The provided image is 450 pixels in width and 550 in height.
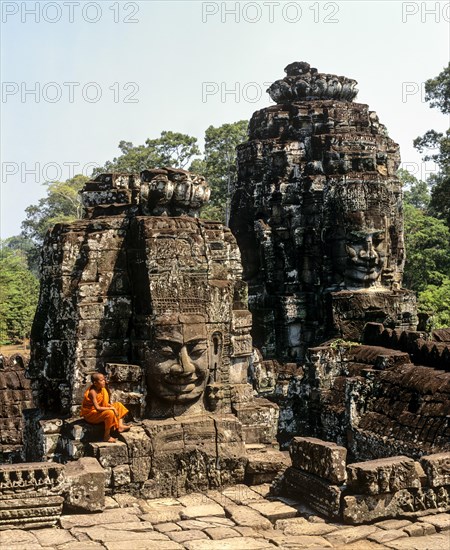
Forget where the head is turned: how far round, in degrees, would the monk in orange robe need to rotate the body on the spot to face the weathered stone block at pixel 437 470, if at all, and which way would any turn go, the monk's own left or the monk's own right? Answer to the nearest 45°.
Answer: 0° — they already face it

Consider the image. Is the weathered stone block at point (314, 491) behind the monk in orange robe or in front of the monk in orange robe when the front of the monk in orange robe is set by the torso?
in front

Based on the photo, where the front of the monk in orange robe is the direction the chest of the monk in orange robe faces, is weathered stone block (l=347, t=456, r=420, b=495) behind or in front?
in front

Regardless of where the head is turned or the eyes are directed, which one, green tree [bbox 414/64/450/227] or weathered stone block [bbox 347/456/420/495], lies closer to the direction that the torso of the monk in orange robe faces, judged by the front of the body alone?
the weathered stone block

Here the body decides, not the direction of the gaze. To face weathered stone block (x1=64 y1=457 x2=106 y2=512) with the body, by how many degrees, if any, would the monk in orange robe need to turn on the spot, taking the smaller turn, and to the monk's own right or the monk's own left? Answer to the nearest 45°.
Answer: approximately 45° to the monk's own right

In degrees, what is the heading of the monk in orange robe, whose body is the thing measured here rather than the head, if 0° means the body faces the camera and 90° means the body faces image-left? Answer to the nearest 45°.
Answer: approximately 315°

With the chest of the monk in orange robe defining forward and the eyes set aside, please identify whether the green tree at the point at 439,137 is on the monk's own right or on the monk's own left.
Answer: on the monk's own left
